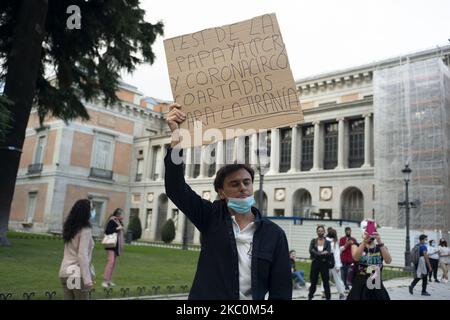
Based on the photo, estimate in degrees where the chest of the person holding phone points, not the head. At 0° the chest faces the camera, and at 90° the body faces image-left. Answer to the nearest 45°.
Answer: approximately 0°

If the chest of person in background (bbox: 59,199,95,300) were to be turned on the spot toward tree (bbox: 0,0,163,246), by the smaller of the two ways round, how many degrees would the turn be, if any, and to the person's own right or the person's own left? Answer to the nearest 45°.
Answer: approximately 45° to the person's own left

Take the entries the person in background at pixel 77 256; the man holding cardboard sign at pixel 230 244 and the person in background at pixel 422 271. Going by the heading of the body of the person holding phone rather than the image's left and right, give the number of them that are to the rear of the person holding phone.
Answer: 1

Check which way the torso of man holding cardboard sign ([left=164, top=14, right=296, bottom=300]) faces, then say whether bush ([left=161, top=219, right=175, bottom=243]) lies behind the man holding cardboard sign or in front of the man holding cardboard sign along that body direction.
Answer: behind

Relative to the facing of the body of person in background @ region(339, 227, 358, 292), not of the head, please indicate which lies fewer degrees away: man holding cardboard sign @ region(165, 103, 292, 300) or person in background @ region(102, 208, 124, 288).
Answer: the man holding cardboard sign

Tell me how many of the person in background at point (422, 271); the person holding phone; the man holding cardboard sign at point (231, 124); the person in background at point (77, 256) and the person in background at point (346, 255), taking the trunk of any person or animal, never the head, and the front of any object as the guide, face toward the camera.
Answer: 3

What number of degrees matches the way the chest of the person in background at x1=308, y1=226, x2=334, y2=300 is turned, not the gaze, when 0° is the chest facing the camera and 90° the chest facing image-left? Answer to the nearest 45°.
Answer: approximately 0°

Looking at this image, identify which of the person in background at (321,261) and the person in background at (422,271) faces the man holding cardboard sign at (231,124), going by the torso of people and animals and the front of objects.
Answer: the person in background at (321,261)

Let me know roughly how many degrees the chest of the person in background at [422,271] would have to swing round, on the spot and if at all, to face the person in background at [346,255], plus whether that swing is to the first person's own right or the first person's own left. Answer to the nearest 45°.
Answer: approximately 135° to the first person's own right

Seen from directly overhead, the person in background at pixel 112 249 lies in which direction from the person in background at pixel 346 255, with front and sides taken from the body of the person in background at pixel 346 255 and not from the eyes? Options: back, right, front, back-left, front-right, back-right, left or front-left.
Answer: front-right

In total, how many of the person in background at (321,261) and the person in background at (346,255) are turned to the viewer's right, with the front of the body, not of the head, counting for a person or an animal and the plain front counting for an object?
0

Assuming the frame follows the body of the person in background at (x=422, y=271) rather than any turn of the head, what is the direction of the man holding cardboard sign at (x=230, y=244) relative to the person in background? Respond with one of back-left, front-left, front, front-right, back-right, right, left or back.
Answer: right

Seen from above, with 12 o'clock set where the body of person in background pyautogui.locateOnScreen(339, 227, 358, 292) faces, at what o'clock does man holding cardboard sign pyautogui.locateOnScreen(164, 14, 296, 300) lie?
The man holding cardboard sign is roughly at 12 o'clock from the person in background.
